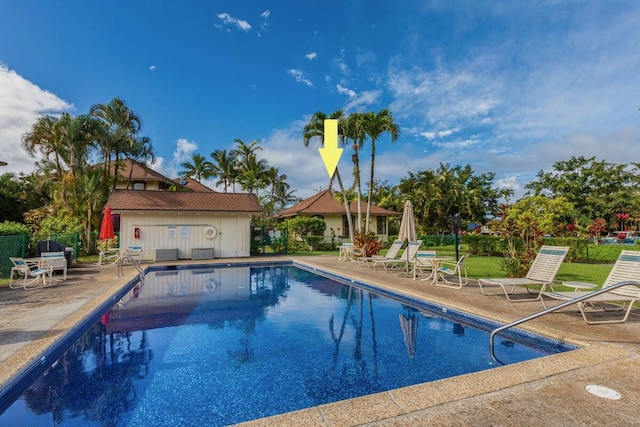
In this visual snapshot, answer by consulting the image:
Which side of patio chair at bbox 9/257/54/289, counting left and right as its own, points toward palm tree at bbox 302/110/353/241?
front

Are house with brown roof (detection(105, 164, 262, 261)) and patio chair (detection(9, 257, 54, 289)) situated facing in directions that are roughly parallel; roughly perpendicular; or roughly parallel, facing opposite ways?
roughly perpendicular

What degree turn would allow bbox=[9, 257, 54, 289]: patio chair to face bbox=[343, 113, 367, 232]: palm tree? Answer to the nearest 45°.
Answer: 0° — it already faces it

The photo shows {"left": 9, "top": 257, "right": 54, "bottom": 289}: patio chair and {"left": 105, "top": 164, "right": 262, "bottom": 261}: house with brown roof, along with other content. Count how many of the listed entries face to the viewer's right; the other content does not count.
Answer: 1

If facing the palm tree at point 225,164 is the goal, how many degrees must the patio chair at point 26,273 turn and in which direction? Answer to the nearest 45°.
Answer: approximately 45° to its left

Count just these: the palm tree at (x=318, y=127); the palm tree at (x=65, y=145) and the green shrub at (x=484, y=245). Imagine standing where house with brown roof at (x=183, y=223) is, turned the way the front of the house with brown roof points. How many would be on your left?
2

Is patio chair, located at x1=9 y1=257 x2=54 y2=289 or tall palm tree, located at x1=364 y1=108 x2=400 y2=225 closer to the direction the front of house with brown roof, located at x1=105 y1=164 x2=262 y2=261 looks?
the patio chair

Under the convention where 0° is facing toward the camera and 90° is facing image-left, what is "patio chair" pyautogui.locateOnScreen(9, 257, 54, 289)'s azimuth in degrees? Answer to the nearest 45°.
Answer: approximately 270°

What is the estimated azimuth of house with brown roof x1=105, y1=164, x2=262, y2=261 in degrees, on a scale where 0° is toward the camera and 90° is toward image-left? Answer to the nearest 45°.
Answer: approximately 0°

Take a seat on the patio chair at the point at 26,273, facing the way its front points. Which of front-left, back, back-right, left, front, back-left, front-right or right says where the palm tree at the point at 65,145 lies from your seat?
left

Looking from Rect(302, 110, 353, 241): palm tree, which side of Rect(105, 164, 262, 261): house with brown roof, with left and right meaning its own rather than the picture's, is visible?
left

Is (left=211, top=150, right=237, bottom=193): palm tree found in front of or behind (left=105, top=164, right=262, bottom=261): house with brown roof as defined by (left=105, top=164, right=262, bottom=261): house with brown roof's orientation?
behind

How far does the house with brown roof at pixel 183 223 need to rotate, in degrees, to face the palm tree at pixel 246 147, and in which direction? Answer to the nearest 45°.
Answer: approximately 180°

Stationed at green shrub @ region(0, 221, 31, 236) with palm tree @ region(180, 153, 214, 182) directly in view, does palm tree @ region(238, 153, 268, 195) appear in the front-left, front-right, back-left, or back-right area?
front-right

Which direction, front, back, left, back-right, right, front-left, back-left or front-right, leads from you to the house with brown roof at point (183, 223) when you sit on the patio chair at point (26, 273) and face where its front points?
front-left

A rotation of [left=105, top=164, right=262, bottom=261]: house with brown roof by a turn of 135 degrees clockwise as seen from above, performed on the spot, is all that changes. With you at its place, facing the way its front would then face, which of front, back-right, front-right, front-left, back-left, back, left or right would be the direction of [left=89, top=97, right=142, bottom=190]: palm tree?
front

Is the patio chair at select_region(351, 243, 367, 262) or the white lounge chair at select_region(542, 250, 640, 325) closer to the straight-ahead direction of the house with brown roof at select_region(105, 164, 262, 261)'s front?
the white lounge chair
